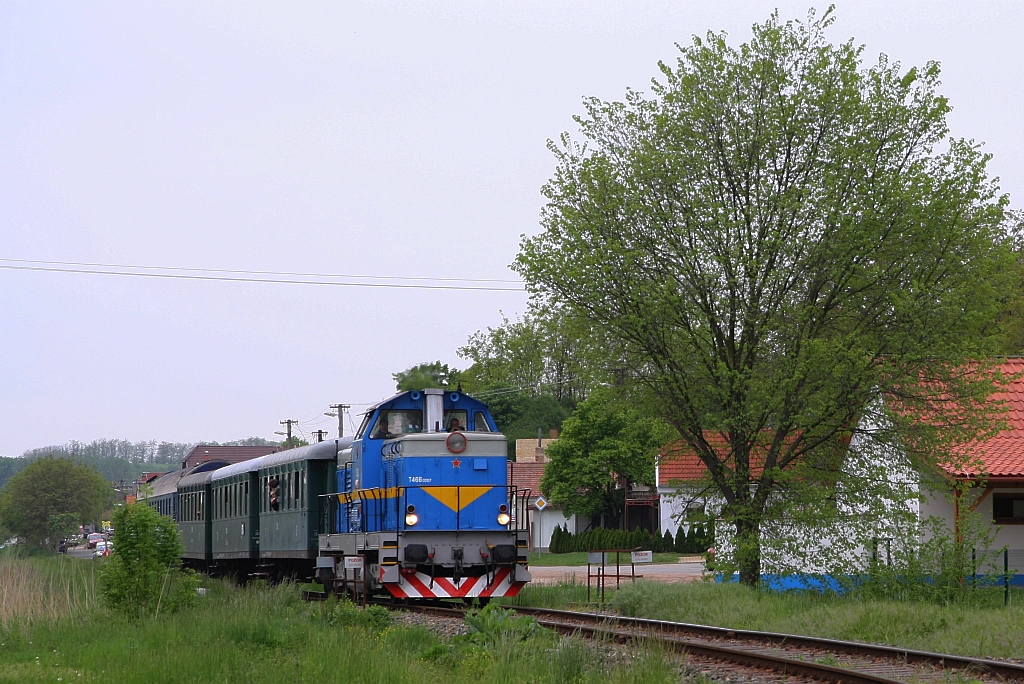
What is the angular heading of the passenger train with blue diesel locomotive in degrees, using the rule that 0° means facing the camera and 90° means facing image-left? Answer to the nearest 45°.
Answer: approximately 315°

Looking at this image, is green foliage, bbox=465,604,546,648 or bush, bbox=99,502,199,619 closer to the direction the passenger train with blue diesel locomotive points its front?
the green foliage

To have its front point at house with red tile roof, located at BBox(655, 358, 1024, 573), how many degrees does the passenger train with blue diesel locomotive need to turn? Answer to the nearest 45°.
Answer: approximately 45° to its left

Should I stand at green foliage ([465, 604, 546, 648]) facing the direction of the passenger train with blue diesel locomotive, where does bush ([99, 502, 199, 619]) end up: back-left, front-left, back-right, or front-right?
front-left

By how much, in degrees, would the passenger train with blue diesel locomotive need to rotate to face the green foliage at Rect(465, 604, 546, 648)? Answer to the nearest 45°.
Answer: approximately 45° to its right

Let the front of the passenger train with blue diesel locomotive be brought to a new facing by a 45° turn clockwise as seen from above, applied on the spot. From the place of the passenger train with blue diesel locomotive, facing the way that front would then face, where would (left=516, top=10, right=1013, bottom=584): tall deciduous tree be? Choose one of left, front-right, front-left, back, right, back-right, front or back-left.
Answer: left
